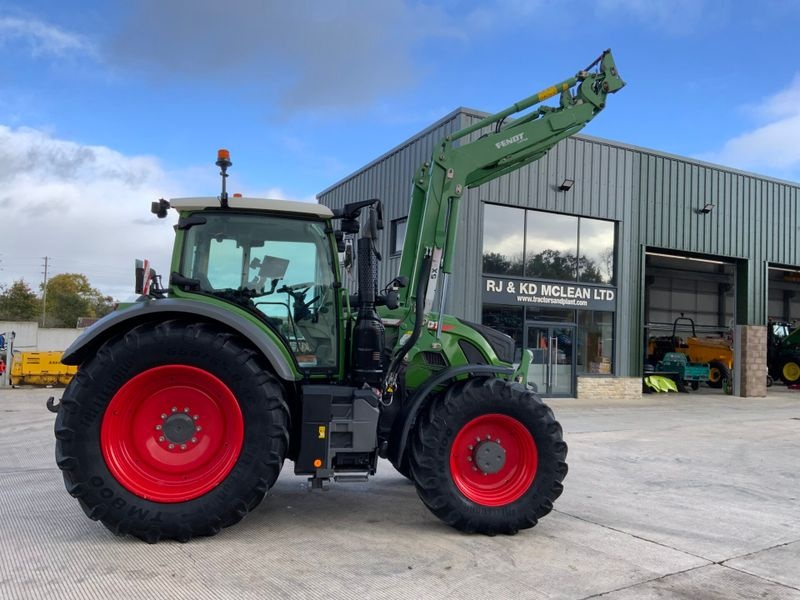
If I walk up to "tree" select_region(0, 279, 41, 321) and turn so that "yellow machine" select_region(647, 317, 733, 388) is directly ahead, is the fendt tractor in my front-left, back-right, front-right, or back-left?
front-right

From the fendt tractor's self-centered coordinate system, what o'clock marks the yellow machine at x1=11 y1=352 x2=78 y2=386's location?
The yellow machine is roughly at 8 o'clock from the fendt tractor.

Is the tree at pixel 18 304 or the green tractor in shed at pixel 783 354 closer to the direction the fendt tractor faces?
the green tractor in shed

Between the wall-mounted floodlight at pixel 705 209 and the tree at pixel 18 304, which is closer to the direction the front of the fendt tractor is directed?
the wall-mounted floodlight

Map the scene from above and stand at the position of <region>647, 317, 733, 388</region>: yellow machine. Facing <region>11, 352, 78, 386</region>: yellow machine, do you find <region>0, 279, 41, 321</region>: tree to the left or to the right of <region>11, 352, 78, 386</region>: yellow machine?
right

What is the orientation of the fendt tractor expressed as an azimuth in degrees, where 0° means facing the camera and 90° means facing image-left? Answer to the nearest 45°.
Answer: approximately 270°

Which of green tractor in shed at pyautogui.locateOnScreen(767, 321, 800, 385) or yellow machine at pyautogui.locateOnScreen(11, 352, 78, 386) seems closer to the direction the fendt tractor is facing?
the green tractor in shed

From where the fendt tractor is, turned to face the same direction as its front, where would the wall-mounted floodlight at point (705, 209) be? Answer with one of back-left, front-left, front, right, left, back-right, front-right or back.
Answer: front-left

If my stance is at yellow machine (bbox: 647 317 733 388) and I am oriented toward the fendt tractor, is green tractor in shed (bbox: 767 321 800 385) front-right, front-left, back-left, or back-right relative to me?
back-left

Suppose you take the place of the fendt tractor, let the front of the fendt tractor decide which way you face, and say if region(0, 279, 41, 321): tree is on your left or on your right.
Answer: on your left

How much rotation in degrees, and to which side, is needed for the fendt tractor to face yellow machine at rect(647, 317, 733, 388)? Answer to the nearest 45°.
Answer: approximately 45° to its left

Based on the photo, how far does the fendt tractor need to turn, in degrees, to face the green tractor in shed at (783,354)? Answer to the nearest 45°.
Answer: approximately 45° to its left
